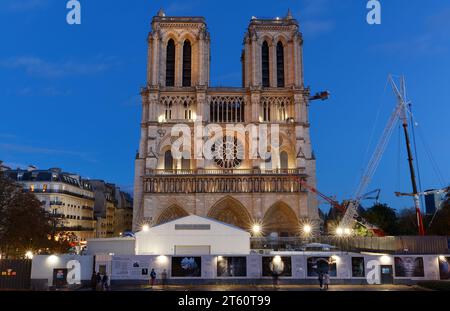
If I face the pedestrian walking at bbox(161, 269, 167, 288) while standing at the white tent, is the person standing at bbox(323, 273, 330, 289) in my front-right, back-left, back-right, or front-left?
front-left

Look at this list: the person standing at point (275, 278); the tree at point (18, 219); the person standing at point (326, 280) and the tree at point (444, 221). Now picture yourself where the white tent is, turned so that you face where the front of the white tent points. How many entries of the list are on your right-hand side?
1

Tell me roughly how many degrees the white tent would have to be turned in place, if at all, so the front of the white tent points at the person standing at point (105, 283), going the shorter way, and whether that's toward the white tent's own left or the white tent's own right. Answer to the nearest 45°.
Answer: approximately 45° to the white tent's own right

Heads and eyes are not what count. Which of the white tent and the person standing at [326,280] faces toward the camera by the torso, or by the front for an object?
the white tent

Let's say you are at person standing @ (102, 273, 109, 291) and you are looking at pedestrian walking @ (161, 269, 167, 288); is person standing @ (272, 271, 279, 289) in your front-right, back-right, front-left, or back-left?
front-right

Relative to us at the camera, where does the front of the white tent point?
facing the viewer

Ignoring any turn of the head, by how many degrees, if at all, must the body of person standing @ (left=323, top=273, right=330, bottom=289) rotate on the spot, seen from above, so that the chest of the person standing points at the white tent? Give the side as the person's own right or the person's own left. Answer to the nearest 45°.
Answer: approximately 45° to the person's own left

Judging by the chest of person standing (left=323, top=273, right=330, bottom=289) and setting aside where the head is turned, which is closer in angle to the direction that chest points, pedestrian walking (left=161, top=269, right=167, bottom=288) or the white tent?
the white tent

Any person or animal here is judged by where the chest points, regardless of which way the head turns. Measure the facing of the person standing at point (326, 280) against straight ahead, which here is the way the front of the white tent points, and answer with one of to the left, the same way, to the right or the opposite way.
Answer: the opposite way

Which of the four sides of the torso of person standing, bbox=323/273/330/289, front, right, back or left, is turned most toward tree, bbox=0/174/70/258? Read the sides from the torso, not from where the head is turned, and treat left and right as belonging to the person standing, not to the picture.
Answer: left

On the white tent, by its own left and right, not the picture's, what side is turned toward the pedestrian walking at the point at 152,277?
front

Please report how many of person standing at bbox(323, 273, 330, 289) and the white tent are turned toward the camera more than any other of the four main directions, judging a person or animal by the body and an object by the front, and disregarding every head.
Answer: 1

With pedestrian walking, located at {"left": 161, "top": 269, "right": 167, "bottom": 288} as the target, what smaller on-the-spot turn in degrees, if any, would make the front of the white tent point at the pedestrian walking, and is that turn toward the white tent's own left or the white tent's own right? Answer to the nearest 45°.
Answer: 0° — it already faces them

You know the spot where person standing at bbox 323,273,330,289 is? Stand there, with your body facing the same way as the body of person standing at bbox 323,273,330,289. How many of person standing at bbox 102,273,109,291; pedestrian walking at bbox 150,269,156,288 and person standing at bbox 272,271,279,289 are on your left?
3

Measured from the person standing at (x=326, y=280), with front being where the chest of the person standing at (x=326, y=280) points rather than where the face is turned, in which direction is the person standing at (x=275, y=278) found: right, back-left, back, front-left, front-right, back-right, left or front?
left

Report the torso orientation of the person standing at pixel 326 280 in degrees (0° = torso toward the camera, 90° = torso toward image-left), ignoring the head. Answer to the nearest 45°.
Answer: approximately 180°
